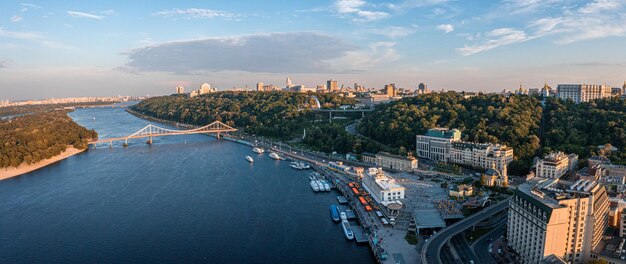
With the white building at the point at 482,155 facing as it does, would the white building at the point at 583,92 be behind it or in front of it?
behind

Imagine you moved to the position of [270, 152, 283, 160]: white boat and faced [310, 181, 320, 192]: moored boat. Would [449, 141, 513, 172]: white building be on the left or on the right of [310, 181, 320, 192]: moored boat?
left

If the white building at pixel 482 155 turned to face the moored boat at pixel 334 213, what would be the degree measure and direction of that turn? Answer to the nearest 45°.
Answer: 0° — it already faces it

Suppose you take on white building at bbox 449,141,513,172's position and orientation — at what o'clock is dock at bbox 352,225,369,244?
The dock is roughly at 11 o'clock from the white building.

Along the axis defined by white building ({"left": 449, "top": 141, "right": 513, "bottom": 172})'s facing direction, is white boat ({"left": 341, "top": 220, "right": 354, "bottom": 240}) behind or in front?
in front

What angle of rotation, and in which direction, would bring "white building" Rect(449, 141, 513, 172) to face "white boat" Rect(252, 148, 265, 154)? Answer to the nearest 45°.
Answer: approximately 45° to its right

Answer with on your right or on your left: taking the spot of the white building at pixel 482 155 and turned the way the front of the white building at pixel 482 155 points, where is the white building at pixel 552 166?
on your left

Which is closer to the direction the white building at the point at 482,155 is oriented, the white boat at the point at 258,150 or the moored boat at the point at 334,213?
the moored boat

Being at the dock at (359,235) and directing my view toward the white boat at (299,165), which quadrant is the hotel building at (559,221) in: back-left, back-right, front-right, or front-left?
back-right

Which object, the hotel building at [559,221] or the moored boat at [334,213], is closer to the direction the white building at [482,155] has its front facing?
the moored boat

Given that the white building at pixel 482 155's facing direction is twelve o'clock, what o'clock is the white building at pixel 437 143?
the white building at pixel 437 143 is roughly at 3 o'clock from the white building at pixel 482 155.

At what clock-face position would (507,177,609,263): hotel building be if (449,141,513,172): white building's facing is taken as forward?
The hotel building is roughly at 10 o'clock from the white building.

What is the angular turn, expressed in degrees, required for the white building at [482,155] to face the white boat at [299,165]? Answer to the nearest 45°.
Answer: approximately 45° to its right

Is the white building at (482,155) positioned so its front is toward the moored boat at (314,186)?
yes

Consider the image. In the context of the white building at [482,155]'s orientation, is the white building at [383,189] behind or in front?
in front

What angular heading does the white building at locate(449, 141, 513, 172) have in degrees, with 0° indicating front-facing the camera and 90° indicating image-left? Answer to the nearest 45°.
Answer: approximately 45°

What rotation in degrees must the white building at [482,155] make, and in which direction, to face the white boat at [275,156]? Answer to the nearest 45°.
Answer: approximately 45° to its right
